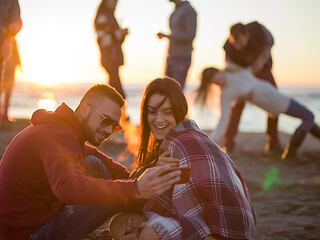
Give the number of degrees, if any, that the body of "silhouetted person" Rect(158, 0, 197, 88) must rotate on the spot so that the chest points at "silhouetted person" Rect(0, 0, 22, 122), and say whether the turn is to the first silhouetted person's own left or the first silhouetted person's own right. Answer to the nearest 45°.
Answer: approximately 45° to the first silhouetted person's own left

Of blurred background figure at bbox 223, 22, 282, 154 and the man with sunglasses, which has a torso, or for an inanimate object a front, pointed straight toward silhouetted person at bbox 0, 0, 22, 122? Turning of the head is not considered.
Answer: the blurred background figure

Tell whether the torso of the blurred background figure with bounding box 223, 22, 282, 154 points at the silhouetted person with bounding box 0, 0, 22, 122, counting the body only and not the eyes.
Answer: yes

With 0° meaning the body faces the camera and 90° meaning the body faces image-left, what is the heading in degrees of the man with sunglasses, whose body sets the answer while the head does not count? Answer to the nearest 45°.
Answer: approximately 270°

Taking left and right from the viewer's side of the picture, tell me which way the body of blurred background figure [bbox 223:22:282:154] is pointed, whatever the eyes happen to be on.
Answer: facing the viewer and to the left of the viewer

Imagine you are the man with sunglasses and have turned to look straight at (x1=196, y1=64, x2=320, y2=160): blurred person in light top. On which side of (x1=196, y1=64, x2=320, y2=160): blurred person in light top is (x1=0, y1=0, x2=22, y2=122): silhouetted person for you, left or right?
left

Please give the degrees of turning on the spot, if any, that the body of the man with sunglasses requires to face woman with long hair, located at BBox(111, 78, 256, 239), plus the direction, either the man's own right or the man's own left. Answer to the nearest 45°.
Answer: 0° — they already face them

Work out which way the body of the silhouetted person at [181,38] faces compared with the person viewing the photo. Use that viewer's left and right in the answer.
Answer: facing to the left of the viewer

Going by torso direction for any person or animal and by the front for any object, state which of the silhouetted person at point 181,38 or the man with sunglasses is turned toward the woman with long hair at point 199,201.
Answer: the man with sunglasses

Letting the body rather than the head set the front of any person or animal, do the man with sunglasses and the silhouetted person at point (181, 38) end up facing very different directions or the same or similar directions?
very different directions

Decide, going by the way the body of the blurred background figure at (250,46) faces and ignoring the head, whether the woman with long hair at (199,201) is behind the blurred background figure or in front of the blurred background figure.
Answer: in front

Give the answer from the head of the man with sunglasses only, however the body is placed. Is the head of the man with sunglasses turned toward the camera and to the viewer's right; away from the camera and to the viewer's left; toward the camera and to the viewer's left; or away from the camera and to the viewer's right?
toward the camera and to the viewer's right

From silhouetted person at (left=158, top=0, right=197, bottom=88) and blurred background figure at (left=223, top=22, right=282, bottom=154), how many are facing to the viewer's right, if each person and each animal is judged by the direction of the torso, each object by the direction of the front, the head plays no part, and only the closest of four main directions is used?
0

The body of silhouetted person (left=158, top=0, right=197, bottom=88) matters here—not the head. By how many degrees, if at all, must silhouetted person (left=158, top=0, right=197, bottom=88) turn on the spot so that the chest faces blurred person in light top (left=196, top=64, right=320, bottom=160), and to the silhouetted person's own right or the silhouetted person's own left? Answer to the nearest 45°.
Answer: approximately 135° to the silhouetted person's own left

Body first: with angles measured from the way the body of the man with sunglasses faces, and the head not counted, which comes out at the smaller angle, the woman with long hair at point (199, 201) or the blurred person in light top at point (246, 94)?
the woman with long hair
